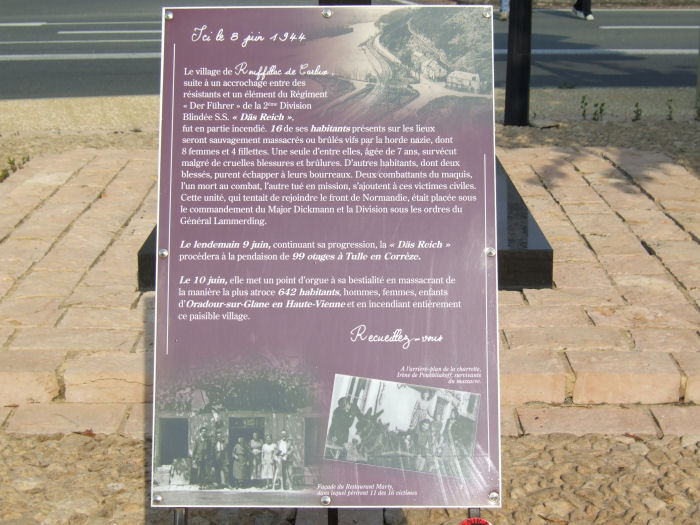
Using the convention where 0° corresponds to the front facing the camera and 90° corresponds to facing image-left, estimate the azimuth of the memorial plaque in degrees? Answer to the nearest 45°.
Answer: approximately 0°

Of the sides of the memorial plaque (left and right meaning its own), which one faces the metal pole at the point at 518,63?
back
